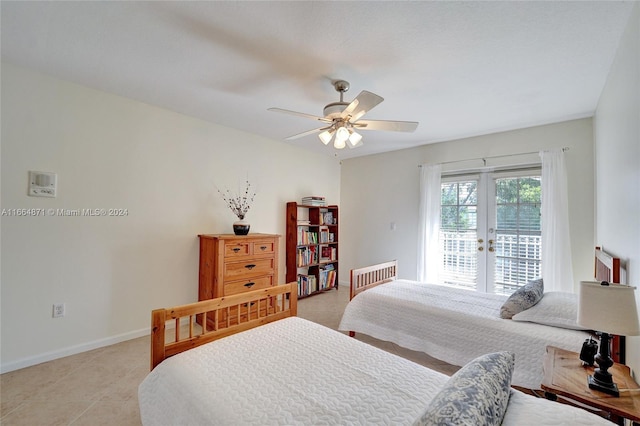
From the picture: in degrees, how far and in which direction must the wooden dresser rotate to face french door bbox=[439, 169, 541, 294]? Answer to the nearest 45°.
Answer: approximately 45° to its left

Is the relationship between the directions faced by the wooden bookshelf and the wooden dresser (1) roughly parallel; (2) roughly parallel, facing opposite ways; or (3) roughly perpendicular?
roughly parallel

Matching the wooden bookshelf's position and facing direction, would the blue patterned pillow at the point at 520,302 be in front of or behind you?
in front

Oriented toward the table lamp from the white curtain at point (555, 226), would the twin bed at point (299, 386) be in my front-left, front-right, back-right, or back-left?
front-right

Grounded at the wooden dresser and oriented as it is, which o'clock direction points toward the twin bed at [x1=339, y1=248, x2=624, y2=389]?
The twin bed is roughly at 12 o'clock from the wooden dresser.

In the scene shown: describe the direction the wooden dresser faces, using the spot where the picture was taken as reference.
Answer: facing the viewer and to the right of the viewer

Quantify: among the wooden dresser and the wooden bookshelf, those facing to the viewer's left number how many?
0

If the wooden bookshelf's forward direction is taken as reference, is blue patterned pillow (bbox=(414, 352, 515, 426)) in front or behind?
in front

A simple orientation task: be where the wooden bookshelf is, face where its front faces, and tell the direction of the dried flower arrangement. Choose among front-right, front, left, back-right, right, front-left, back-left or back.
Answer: right

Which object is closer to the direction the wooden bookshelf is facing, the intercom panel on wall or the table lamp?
the table lamp

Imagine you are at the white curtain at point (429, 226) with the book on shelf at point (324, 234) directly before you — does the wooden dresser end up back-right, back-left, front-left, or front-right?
front-left

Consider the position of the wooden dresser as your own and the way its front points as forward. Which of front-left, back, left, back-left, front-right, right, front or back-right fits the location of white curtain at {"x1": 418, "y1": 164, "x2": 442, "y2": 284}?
front-left

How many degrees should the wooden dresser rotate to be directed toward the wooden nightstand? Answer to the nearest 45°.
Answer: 0° — it already faces it
